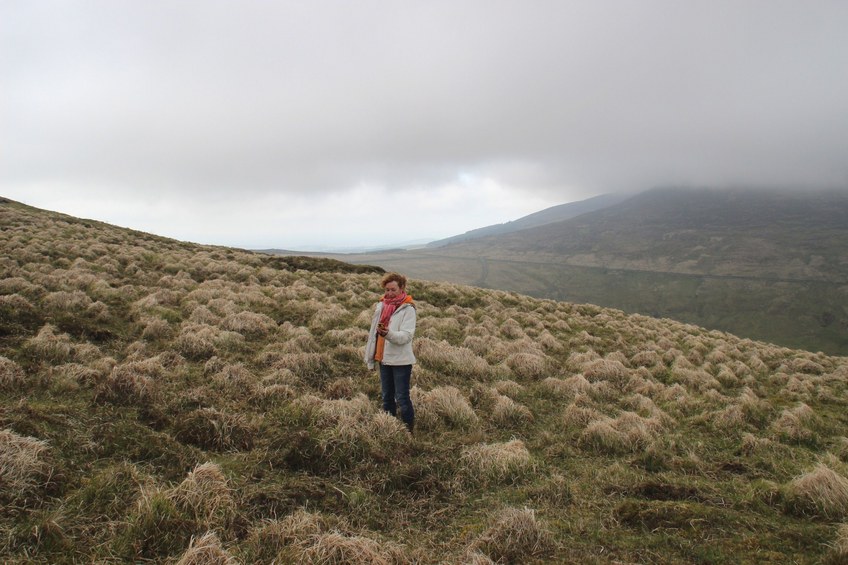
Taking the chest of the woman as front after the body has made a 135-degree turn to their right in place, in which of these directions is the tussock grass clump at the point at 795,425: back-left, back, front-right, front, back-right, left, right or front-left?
right

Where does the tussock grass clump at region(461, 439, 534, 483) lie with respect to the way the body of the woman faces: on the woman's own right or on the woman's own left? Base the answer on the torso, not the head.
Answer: on the woman's own left

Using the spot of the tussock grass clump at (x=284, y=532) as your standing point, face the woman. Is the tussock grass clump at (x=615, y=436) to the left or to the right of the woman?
right

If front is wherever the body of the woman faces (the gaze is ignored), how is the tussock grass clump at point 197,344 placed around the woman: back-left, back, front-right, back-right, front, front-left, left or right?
right

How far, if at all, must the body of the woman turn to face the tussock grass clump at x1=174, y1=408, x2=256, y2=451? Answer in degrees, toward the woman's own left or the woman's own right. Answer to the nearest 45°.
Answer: approximately 45° to the woman's own right

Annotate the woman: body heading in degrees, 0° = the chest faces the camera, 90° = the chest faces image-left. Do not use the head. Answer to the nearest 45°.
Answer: approximately 45°

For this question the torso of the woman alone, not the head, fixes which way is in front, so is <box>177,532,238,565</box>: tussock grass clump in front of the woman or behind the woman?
in front

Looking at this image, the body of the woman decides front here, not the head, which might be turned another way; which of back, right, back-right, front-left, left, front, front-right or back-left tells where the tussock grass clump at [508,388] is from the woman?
back

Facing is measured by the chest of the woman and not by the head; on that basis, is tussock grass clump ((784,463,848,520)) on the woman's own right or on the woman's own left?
on the woman's own left
